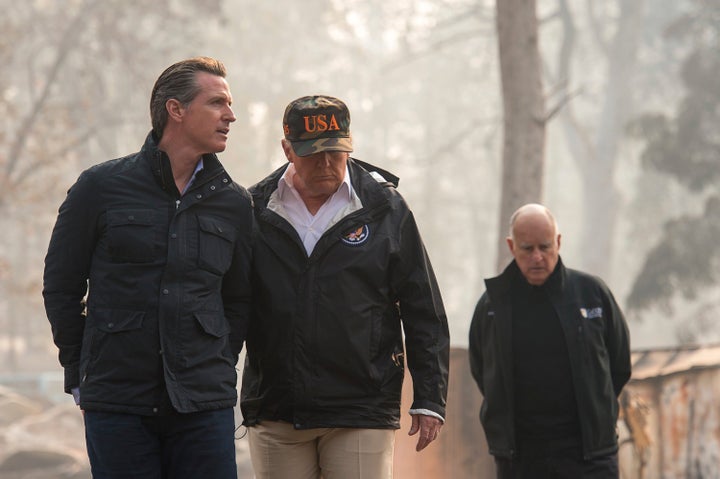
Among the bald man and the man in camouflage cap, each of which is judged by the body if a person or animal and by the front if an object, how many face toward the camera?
2

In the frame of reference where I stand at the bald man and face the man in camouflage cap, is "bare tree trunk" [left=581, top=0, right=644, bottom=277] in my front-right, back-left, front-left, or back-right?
back-right

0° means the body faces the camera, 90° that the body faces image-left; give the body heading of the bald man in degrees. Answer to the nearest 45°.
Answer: approximately 0°

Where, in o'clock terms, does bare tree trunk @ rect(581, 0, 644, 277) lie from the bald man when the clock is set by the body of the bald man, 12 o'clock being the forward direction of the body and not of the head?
The bare tree trunk is roughly at 6 o'clock from the bald man.

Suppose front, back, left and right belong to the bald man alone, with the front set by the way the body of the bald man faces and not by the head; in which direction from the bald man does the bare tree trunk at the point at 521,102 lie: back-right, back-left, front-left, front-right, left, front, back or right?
back

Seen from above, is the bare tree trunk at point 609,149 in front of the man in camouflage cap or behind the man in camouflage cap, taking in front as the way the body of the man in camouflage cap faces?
behind

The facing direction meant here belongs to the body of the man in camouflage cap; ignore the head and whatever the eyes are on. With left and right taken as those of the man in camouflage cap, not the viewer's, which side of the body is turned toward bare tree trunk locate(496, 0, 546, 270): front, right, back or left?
back

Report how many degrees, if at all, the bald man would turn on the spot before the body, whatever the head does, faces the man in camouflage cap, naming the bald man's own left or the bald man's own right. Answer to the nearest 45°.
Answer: approximately 45° to the bald man's own right

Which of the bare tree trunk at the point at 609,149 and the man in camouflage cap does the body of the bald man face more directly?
the man in camouflage cap

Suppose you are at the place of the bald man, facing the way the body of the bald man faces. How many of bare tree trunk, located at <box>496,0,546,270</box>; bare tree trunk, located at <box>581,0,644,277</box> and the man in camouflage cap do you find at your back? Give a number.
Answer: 2
